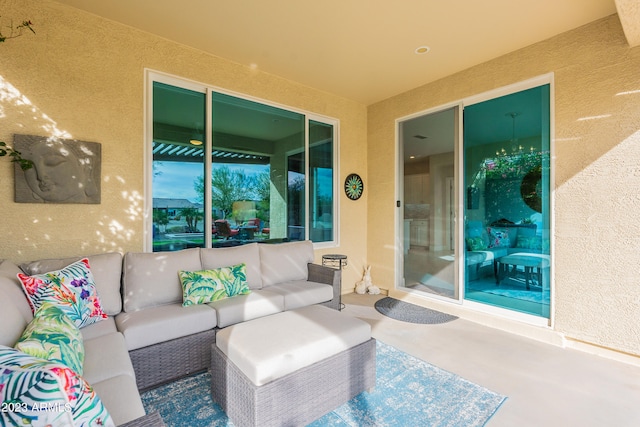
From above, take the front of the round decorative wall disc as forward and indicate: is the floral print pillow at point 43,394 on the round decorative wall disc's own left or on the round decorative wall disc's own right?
on the round decorative wall disc's own right

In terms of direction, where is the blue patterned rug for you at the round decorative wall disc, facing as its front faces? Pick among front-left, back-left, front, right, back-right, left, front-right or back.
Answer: front-right

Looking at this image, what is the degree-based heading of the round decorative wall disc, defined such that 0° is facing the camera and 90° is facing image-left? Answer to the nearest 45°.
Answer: approximately 315°

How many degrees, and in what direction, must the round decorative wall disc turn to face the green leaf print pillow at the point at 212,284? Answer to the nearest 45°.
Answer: approximately 90° to its right

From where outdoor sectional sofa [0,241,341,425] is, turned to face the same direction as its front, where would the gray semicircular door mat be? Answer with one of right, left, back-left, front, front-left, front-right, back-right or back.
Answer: front-left

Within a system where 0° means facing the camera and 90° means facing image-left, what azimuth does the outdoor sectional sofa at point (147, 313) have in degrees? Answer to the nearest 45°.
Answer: approximately 315°

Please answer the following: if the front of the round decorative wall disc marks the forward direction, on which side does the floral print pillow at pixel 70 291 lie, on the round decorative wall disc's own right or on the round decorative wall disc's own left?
on the round decorative wall disc's own right

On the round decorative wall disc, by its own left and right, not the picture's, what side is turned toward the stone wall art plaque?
right

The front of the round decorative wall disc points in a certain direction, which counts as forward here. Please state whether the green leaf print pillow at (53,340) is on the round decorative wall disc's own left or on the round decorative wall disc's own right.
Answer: on the round decorative wall disc's own right
